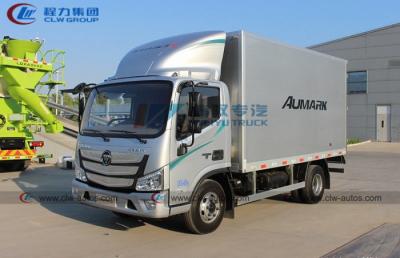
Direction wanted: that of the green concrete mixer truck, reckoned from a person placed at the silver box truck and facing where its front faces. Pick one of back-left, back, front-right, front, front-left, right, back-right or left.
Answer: right

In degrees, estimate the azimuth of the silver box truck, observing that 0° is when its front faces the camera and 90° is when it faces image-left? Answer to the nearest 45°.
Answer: approximately 45°
